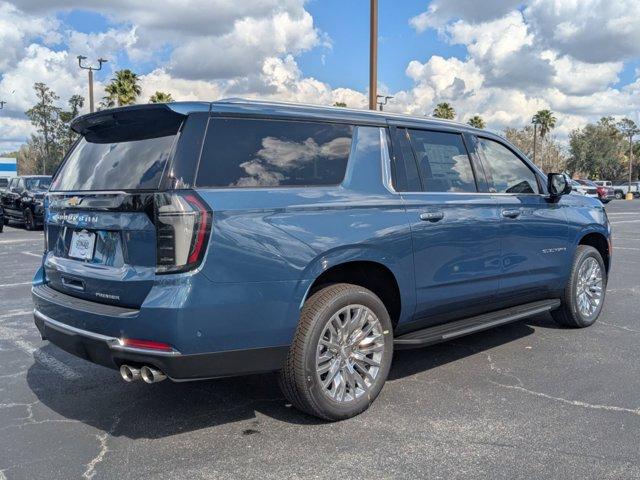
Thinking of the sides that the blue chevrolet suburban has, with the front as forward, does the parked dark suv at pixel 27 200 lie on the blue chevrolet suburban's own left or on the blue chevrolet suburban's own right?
on the blue chevrolet suburban's own left

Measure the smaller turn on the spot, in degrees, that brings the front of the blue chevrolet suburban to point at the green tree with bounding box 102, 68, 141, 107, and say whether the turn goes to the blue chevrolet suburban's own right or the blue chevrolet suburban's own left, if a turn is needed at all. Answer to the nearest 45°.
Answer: approximately 45° to the blue chevrolet suburban's own left

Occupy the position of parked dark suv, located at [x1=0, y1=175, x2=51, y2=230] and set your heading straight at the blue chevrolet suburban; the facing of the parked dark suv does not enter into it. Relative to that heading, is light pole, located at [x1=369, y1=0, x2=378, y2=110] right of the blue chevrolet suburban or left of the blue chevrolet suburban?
left

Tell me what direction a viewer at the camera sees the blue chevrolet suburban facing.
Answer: facing away from the viewer and to the right of the viewer

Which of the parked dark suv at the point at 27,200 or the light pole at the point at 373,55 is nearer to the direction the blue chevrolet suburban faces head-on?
the light pole

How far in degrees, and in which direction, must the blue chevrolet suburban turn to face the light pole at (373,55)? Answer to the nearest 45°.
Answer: approximately 45° to its left

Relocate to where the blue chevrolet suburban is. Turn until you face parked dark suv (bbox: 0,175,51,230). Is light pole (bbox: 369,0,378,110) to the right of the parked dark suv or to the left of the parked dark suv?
right
